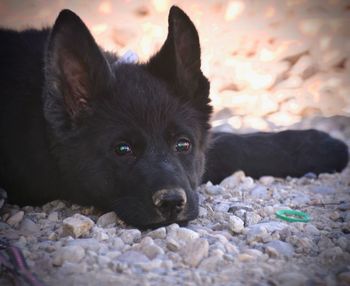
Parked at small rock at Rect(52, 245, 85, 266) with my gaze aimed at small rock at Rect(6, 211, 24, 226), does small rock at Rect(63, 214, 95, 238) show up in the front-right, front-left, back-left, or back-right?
front-right

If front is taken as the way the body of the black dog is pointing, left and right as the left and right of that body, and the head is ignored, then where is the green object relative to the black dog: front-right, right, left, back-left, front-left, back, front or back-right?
front-left

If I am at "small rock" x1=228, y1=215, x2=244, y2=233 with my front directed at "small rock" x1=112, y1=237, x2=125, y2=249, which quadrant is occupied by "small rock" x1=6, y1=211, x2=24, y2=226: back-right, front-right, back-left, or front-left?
front-right

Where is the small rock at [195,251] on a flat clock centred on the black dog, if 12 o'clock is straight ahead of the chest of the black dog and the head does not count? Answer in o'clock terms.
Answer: The small rock is roughly at 12 o'clock from the black dog.

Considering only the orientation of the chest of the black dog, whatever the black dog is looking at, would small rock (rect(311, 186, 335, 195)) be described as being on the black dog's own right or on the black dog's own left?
on the black dog's own left

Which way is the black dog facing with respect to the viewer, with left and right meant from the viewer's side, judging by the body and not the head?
facing the viewer and to the right of the viewer

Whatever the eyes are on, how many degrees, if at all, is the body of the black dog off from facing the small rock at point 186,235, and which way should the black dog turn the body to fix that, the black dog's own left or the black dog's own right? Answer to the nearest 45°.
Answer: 0° — it already faces it

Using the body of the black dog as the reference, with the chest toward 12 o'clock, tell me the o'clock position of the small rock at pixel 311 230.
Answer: The small rock is roughly at 11 o'clock from the black dog.
